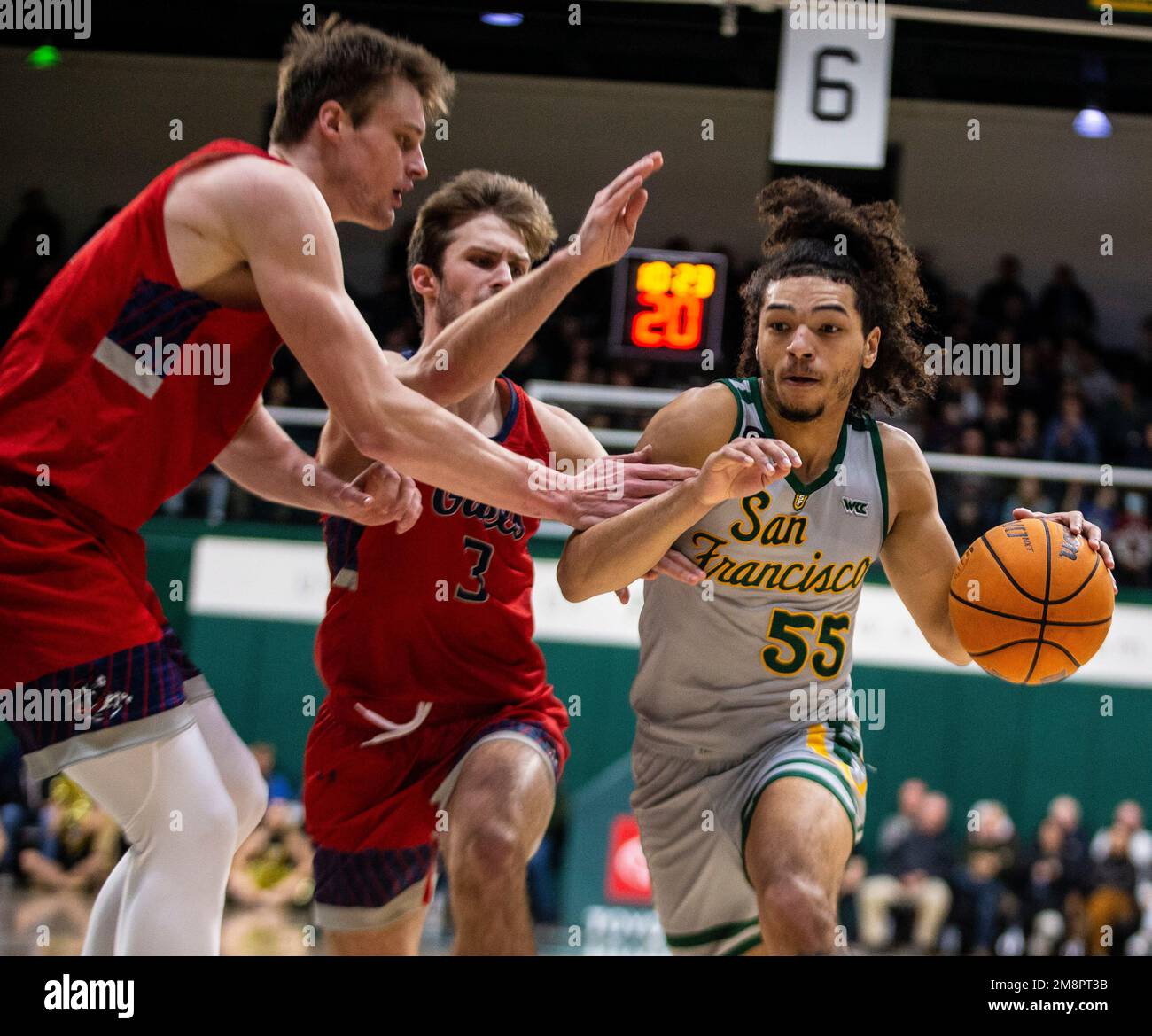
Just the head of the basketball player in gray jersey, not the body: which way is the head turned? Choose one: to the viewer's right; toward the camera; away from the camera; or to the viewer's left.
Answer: toward the camera

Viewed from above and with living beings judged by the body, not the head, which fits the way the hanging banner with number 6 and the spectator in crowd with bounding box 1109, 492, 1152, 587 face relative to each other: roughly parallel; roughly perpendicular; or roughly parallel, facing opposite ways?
roughly parallel

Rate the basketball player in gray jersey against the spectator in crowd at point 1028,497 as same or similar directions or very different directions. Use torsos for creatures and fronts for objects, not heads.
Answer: same or similar directions

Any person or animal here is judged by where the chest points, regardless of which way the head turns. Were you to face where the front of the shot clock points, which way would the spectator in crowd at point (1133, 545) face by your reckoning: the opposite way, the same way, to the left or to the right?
the same way

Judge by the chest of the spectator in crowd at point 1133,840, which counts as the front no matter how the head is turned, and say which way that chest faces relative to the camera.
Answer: toward the camera

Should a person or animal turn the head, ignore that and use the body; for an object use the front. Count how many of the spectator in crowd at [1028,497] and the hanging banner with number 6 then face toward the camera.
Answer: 2

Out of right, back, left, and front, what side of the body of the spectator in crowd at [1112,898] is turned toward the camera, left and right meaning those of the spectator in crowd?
front

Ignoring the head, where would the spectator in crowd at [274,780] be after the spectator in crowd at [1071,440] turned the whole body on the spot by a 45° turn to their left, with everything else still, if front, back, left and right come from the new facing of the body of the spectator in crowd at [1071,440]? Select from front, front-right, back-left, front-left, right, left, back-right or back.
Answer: right

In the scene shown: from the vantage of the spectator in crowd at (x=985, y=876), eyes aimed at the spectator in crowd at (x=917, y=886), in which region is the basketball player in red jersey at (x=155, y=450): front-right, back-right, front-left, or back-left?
front-left

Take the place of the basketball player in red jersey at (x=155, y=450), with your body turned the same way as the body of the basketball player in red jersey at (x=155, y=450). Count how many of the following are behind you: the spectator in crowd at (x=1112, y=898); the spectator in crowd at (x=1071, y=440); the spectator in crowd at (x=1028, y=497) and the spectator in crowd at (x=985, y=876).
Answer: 0

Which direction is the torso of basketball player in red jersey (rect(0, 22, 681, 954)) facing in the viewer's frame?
to the viewer's right

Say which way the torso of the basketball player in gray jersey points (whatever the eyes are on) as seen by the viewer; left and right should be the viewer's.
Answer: facing the viewer

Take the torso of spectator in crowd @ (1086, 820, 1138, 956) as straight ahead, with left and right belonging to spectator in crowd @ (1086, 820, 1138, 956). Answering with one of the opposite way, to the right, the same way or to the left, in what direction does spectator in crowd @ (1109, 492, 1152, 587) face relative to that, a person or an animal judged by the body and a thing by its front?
the same way

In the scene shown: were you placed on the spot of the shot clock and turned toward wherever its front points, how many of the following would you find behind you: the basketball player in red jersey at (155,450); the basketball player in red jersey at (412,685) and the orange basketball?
0

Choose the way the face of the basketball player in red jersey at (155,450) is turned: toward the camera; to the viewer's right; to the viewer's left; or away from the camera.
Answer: to the viewer's right
